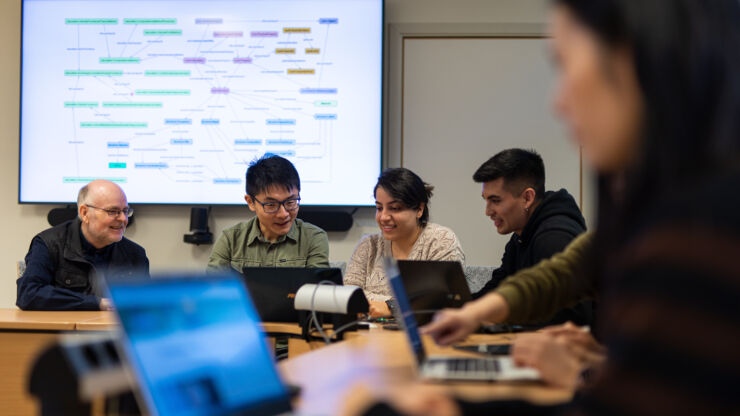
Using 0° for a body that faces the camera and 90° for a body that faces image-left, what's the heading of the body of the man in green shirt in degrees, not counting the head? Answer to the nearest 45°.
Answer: approximately 0°

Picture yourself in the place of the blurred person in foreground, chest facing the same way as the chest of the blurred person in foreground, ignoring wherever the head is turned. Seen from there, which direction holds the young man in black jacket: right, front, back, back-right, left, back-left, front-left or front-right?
right

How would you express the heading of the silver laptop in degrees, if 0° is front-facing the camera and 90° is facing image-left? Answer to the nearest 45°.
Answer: approximately 270°

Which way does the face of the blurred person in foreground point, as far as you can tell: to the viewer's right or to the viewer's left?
to the viewer's left

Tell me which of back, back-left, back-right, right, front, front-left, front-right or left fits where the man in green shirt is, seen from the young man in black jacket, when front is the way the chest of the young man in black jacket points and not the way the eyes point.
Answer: front-right

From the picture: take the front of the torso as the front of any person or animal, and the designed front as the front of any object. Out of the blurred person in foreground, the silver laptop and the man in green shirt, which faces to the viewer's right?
the silver laptop

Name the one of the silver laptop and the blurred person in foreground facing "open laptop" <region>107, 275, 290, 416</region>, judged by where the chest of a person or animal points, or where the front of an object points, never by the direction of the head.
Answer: the blurred person in foreground

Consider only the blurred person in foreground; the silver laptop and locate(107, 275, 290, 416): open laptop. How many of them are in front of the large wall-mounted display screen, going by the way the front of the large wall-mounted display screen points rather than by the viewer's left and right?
3

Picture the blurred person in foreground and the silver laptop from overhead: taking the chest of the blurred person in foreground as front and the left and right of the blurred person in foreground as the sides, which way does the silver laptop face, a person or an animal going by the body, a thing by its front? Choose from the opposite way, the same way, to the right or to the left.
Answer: the opposite way
